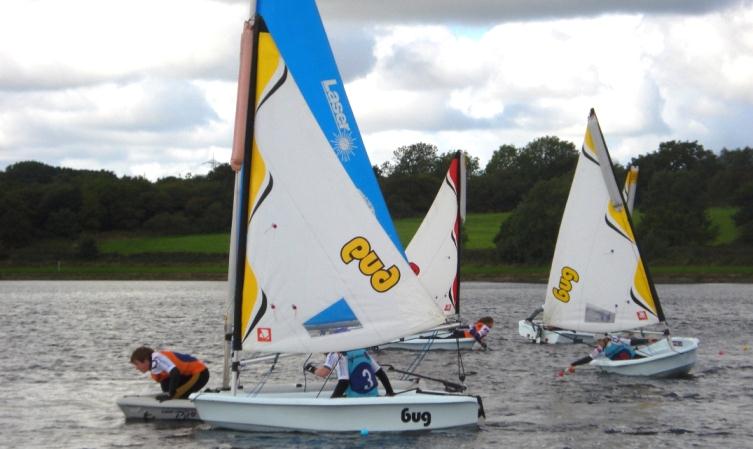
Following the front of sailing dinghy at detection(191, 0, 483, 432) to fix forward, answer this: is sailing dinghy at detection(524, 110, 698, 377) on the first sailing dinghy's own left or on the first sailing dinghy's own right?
on the first sailing dinghy's own right

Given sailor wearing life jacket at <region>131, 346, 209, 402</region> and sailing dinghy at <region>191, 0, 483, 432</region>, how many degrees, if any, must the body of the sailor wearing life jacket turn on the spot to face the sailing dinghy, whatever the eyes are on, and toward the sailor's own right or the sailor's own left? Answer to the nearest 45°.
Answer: approximately 135° to the sailor's own left

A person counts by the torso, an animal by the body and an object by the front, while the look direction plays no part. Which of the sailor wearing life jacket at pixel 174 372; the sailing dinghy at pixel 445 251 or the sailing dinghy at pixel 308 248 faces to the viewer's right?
the sailing dinghy at pixel 445 251

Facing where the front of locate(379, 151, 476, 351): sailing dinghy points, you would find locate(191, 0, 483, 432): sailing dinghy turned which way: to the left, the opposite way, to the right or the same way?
the opposite way

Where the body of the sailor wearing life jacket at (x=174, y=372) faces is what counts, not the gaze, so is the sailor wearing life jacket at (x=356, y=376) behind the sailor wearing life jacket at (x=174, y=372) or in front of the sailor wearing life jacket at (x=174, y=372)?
behind

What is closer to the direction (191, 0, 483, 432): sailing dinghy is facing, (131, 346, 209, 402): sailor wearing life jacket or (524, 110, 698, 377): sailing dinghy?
the sailor wearing life jacket

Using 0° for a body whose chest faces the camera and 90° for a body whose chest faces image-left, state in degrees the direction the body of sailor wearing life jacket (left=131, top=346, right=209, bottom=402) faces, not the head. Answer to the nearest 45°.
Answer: approximately 90°

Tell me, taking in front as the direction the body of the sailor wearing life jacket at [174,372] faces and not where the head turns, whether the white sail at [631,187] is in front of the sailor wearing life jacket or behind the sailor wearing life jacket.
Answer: behind

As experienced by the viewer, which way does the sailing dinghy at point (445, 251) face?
facing to the right of the viewer

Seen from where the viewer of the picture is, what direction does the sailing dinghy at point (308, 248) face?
facing to the left of the viewer
